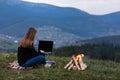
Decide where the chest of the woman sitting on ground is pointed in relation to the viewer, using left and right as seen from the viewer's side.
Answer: facing away from the viewer and to the right of the viewer

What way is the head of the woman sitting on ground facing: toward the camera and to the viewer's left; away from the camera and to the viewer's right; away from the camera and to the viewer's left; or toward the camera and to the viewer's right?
away from the camera and to the viewer's right
